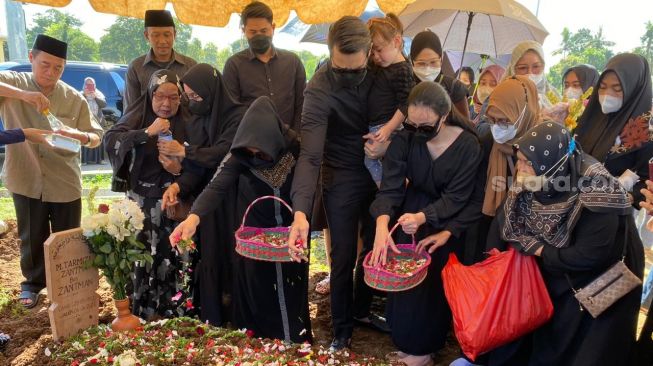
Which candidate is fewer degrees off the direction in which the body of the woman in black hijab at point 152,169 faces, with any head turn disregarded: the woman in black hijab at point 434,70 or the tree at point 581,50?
the woman in black hijab

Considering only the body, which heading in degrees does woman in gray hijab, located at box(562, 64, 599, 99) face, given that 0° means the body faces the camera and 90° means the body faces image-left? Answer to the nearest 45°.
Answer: approximately 45°

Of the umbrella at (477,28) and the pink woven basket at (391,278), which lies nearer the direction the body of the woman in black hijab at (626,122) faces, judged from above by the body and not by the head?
the pink woven basket

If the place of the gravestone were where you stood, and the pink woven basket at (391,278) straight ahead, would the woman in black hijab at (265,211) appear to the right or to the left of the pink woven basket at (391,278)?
left

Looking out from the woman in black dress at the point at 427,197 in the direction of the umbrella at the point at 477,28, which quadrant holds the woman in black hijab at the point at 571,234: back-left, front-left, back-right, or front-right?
back-right

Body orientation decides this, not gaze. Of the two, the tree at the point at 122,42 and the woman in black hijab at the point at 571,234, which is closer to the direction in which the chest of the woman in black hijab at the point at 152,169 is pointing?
the woman in black hijab

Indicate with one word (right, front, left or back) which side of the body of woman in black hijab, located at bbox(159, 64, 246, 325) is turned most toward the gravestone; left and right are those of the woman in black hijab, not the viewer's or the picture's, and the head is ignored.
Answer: front

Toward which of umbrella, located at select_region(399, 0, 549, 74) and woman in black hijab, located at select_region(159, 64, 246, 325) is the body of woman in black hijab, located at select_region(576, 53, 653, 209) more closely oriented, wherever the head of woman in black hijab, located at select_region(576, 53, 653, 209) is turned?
the woman in black hijab

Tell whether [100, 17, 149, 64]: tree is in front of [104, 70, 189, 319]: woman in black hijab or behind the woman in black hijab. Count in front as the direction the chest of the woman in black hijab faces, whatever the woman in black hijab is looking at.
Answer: behind

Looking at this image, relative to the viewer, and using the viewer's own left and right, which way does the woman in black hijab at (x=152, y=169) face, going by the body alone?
facing the viewer and to the right of the viewer
